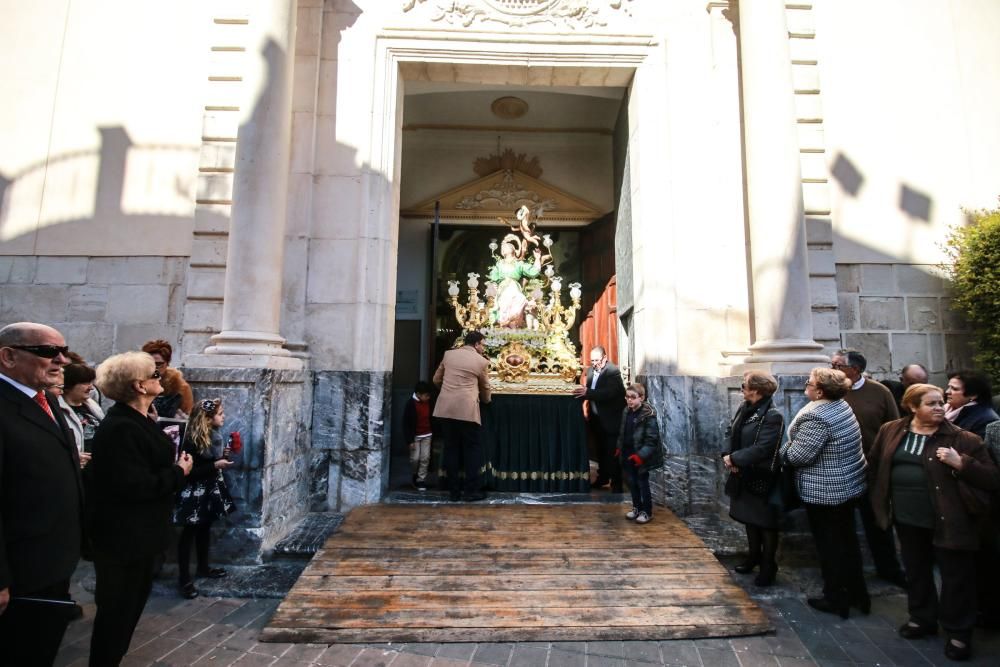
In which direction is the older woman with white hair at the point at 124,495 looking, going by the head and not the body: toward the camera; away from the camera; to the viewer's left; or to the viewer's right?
to the viewer's right

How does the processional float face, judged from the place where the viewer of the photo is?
facing the viewer

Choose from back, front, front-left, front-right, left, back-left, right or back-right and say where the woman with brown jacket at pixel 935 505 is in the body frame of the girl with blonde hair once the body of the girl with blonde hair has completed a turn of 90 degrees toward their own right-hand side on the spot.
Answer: front-left

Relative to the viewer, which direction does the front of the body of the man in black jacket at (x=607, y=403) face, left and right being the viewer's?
facing the viewer and to the left of the viewer

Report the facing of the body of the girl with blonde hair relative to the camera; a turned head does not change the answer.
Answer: to the viewer's right

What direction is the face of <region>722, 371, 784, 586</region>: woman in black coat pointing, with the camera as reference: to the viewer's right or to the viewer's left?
to the viewer's left

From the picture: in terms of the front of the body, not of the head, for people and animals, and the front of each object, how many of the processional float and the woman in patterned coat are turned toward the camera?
1

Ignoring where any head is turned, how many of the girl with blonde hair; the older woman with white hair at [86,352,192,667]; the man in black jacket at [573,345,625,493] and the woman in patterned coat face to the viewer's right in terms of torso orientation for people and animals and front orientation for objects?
2

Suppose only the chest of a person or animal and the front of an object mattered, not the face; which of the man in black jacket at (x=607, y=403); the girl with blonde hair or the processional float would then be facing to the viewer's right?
the girl with blonde hair

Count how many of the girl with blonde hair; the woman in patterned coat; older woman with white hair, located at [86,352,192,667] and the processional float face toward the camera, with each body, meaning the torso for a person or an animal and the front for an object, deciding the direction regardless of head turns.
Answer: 1

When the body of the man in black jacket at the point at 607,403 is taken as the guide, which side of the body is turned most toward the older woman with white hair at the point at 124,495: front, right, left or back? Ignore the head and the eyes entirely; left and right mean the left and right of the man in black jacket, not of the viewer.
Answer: front

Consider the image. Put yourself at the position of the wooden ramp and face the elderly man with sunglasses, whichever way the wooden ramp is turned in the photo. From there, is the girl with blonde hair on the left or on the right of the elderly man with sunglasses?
right

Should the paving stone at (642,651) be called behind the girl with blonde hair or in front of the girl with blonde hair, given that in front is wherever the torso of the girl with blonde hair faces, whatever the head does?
in front

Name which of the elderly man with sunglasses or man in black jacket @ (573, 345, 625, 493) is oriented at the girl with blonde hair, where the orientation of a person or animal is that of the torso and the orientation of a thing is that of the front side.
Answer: the man in black jacket

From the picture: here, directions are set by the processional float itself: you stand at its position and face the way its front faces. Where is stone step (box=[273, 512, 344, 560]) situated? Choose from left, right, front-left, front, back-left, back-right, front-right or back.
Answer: front-right

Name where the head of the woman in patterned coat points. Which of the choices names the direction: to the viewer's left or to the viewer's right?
to the viewer's left

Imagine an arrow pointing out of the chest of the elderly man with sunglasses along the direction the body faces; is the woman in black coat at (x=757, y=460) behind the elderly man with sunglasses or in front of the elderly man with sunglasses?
in front
